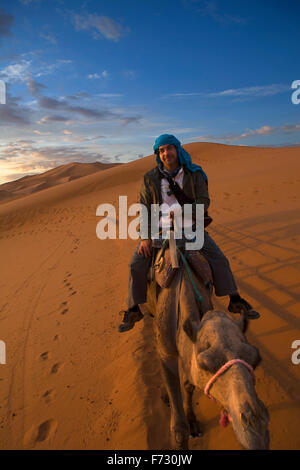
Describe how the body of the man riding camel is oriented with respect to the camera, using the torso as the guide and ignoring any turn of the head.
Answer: toward the camera
